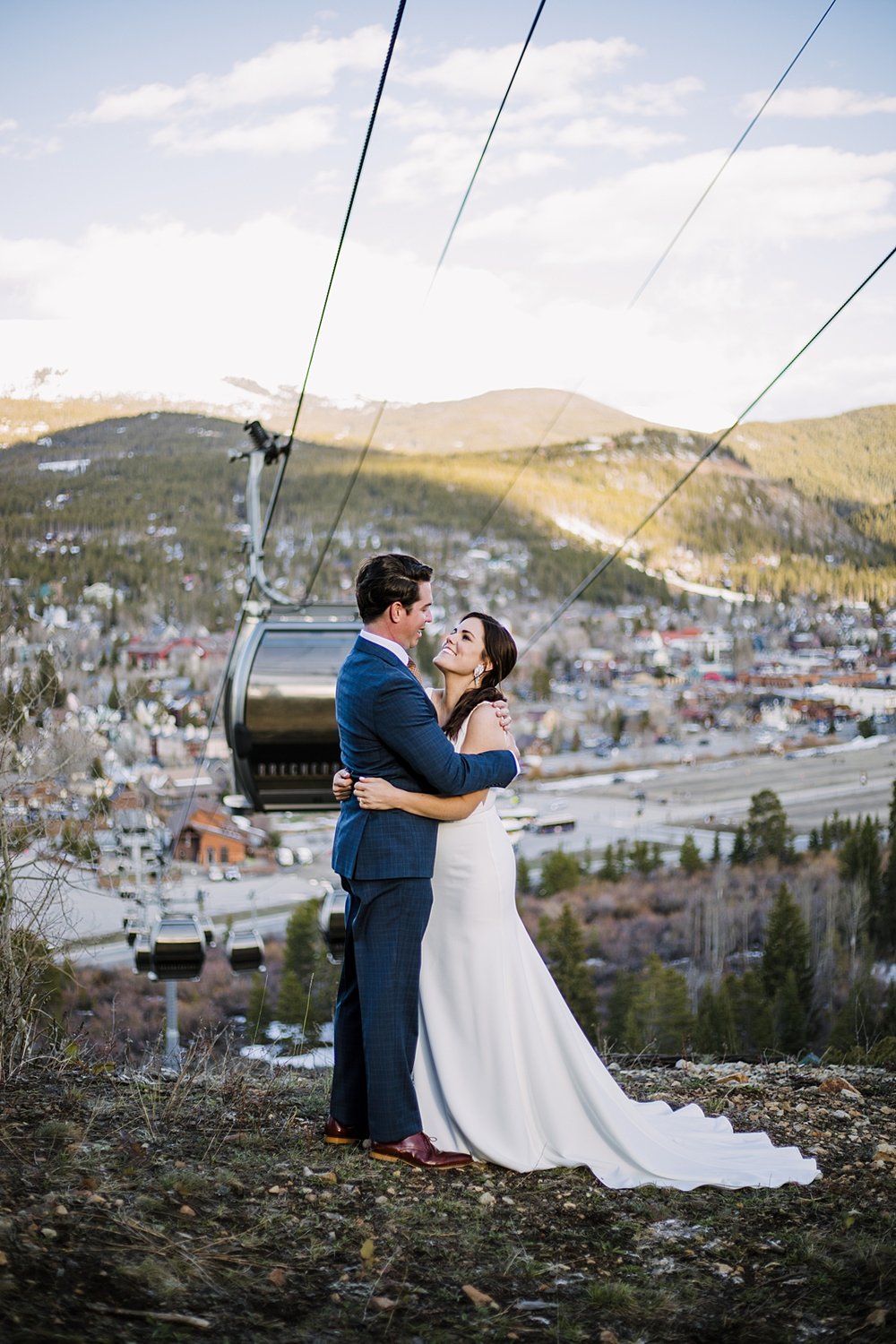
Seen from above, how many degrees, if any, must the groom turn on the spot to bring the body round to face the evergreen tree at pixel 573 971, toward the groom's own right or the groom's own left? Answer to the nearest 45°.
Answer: approximately 90° to the groom's own left

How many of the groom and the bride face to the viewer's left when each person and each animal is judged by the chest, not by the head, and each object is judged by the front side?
1

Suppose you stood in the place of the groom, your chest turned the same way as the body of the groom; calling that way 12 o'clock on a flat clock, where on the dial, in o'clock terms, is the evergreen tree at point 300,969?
The evergreen tree is roughly at 9 o'clock from the groom.

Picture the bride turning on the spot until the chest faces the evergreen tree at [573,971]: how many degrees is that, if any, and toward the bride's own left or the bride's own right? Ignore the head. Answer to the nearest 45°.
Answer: approximately 90° to the bride's own right

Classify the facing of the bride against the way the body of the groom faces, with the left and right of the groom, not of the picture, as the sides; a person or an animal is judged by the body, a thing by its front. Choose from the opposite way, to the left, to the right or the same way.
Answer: the opposite way

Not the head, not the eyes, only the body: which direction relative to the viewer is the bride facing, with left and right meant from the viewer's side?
facing to the left of the viewer

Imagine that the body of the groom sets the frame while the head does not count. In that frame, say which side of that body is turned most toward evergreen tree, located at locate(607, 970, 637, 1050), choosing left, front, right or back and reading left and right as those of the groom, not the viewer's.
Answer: left

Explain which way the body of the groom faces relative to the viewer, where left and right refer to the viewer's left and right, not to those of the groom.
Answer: facing to the right of the viewer

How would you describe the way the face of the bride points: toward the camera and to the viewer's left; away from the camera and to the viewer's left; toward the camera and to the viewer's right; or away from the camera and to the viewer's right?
toward the camera and to the viewer's left

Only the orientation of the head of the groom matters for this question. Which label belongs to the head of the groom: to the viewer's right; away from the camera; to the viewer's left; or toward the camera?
to the viewer's right
